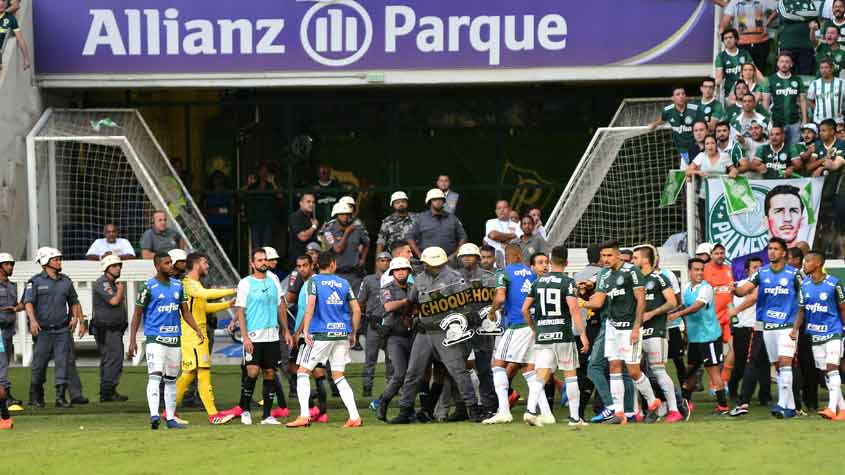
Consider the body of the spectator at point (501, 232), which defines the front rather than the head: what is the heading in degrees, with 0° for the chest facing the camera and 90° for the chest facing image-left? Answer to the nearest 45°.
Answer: approximately 0°

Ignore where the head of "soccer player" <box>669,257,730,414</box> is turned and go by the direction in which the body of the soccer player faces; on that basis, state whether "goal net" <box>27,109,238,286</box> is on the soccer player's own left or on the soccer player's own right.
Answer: on the soccer player's own right

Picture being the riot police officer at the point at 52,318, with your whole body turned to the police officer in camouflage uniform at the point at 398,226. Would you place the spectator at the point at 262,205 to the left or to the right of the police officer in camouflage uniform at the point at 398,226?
left

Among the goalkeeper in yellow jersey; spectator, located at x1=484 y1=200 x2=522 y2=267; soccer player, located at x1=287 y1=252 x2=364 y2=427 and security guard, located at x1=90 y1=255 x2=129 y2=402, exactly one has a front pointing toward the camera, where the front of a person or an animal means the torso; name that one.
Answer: the spectator

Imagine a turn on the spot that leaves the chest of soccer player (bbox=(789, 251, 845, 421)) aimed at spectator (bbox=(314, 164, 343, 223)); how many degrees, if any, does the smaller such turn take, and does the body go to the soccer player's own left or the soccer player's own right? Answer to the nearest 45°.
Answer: approximately 90° to the soccer player's own right

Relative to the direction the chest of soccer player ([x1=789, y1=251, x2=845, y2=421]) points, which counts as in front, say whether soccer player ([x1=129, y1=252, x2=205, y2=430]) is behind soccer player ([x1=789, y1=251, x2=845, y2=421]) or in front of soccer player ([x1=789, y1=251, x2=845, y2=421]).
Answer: in front

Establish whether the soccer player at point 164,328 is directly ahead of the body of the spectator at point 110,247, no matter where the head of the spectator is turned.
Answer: yes

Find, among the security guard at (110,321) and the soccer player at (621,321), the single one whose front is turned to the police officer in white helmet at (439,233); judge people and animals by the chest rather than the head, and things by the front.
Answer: the security guard

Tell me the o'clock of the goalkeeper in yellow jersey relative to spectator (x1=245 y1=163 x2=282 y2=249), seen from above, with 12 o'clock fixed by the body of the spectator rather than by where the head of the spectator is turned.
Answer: The goalkeeper in yellow jersey is roughly at 12 o'clock from the spectator.

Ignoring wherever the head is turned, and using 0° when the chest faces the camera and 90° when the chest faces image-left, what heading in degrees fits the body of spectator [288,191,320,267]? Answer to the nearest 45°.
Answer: approximately 315°

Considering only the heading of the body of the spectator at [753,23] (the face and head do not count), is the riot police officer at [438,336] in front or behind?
in front

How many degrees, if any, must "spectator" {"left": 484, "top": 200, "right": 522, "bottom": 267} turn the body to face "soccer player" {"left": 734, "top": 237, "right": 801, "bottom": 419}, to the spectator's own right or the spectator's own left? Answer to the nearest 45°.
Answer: approximately 45° to the spectator's own left
